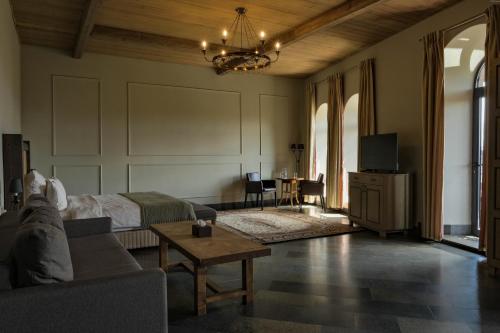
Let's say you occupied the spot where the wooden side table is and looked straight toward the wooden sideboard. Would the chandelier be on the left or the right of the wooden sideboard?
right

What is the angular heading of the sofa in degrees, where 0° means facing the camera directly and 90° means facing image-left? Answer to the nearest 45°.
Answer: approximately 270°

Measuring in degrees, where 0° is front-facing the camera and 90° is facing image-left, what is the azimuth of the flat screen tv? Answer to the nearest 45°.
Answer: approximately 45°

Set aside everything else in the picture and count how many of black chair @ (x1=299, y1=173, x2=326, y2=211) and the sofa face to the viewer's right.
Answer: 1

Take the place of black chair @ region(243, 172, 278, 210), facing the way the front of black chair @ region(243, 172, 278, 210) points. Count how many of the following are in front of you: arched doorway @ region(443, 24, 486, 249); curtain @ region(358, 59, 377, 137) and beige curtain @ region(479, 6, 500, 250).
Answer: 3

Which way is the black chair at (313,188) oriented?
to the viewer's left

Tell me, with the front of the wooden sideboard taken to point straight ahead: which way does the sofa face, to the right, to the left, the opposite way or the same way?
the opposite way

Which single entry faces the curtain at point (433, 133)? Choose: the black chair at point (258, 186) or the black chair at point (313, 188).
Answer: the black chair at point (258, 186)
